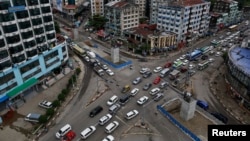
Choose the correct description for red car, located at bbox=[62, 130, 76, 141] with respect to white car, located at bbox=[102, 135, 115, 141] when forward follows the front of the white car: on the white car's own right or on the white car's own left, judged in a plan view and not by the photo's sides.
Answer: on the white car's own left

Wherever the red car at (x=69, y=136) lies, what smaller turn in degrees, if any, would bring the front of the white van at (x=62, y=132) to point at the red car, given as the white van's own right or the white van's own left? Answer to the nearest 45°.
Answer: approximately 90° to the white van's own left

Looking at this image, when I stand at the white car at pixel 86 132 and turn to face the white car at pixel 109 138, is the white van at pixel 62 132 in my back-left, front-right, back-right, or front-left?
back-right

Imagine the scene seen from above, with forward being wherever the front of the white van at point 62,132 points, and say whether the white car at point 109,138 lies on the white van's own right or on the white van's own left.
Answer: on the white van's own left

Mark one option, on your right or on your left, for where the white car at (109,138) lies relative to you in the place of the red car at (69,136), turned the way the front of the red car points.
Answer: on your left

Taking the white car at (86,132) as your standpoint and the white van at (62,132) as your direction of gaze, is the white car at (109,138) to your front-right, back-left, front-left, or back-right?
back-left

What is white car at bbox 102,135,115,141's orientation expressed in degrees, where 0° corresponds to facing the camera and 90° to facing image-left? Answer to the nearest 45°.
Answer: approximately 225°
